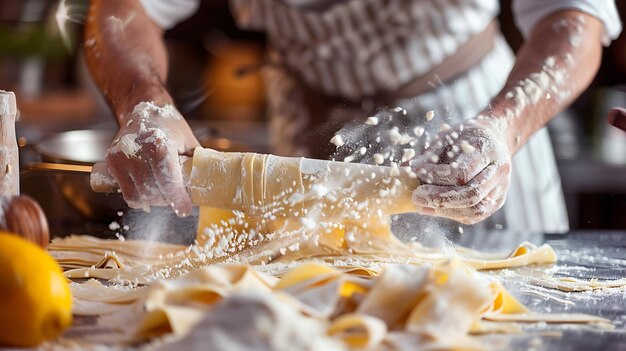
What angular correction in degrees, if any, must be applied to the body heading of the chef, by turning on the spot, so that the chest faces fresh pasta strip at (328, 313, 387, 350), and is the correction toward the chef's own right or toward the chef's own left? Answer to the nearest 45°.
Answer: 0° — they already face it

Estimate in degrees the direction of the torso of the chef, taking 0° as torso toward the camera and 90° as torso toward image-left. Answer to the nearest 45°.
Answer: approximately 0°

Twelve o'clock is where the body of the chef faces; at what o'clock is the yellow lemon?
The yellow lemon is roughly at 1 o'clock from the chef.

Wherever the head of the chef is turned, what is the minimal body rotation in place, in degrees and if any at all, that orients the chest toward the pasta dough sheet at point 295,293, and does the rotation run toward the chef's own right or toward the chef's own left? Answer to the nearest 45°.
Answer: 0° — they already face it
